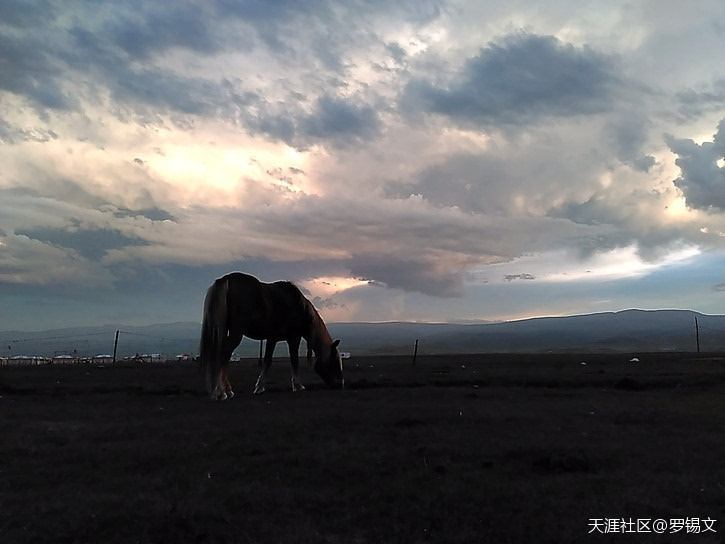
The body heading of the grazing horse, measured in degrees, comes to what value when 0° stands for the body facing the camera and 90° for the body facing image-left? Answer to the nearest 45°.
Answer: approximately 225°
